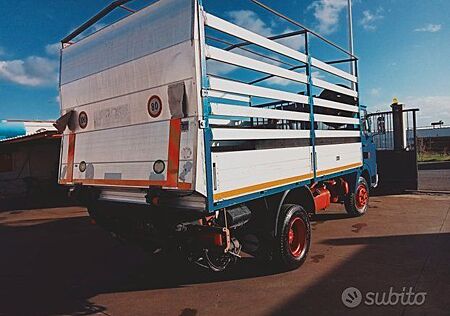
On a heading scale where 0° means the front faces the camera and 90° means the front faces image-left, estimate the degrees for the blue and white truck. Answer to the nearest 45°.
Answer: approximately 225°

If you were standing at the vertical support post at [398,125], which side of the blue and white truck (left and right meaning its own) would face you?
front
